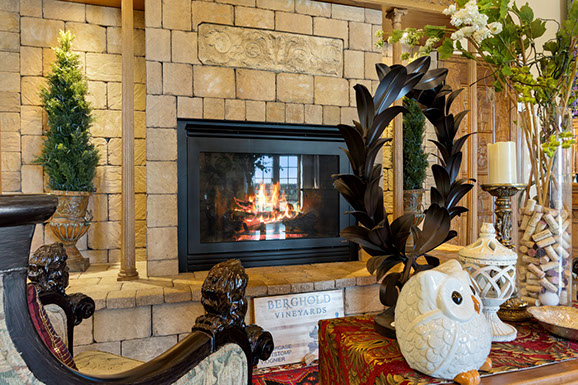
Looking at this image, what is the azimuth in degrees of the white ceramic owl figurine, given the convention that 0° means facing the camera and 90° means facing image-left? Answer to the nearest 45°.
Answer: approximately 315°

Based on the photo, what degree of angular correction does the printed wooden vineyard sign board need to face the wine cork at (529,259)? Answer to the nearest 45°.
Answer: approximately 45° to its left

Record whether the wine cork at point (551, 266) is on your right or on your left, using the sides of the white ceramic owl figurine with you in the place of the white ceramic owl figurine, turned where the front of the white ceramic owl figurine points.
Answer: on your left

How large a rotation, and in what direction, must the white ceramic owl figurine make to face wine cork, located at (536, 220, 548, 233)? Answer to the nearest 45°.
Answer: approximately 90° to its left

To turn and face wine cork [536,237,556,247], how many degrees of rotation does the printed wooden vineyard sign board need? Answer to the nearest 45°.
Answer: approximately 45° to its left

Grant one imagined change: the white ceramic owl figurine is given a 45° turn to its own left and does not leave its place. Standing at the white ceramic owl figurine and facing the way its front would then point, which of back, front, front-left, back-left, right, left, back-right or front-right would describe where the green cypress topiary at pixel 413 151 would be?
left

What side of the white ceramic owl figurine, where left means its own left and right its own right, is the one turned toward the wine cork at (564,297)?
left

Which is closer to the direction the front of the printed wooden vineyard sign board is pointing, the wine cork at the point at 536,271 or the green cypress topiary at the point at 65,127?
the wine cork
